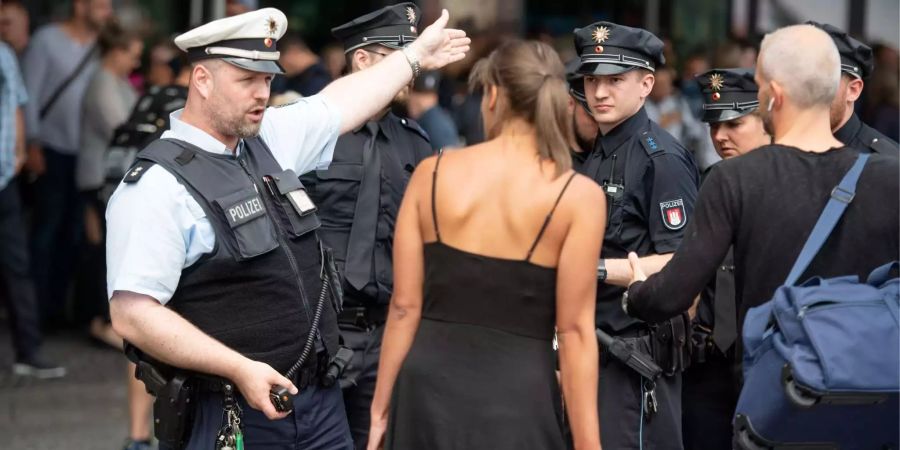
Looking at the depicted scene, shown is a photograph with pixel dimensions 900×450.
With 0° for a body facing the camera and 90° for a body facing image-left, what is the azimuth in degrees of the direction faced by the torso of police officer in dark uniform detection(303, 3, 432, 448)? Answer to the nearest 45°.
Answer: approximately 315°

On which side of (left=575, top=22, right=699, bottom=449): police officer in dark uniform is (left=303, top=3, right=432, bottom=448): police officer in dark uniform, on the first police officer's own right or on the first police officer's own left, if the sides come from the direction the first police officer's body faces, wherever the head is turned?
on the first police officer's own right

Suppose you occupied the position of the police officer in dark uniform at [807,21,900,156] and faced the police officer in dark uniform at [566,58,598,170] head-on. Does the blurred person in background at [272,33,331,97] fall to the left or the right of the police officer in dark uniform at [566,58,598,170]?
right

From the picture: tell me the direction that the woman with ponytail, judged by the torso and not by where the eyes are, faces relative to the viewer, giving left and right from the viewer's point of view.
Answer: facing away from the viewer

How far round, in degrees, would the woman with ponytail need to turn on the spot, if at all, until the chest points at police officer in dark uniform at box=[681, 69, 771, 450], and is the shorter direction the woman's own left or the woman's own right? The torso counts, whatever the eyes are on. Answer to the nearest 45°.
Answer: approximately 45° to the woman's own right

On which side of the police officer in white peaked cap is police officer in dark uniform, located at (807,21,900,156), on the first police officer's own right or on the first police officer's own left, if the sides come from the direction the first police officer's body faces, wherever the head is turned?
on the first police officer's own left

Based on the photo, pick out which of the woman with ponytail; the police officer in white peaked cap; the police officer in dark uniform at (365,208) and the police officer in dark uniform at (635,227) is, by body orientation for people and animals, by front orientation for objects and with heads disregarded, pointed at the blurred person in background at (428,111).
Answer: the woman with ponytail

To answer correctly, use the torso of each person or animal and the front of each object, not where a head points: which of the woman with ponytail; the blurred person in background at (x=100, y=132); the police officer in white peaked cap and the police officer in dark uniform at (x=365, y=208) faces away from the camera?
the woman with ponytail

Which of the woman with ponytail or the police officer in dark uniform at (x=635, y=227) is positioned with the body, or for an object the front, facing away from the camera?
the woman with ponytail

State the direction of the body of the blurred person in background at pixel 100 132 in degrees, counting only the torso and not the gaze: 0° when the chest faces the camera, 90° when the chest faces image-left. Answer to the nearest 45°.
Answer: approximately 270°

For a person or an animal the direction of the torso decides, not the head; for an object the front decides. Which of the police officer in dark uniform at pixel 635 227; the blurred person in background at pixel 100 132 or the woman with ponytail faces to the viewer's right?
the blurred person in background
